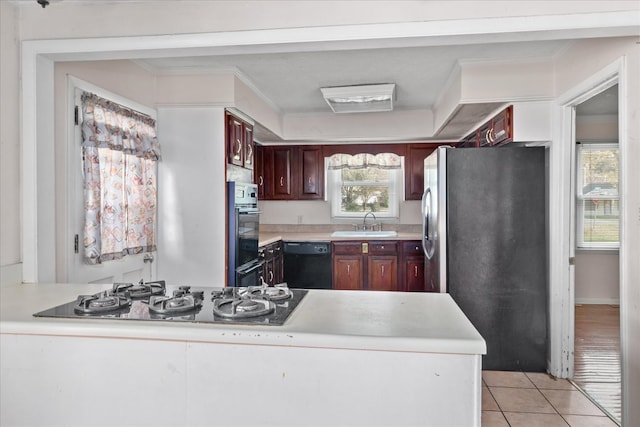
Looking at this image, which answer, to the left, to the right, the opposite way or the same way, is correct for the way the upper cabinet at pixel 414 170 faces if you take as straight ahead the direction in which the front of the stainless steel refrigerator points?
to the left

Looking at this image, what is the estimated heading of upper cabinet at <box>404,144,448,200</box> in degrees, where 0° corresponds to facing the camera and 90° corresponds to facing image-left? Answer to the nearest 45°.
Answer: approximately 0°

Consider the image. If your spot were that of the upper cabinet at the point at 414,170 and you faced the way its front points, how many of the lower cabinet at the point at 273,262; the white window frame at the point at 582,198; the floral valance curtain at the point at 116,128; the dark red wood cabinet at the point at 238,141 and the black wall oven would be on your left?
1

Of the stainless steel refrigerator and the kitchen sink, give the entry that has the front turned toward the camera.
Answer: the kitchen sink

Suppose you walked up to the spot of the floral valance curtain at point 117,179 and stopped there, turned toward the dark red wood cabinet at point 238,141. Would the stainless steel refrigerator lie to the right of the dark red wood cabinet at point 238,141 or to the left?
right

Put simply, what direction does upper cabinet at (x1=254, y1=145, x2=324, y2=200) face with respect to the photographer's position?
facing the viewer

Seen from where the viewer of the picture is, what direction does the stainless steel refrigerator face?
facing to the left of the viewer

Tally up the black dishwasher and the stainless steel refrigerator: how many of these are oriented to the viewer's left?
1

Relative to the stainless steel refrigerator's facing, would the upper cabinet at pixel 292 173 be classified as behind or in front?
in front

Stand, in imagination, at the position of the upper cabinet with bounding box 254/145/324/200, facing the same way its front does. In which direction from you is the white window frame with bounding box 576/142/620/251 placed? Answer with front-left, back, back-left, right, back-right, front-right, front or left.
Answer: left

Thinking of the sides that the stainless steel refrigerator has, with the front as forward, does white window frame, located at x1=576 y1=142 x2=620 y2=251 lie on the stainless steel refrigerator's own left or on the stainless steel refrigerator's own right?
on the stainless steel refrigerator's own right

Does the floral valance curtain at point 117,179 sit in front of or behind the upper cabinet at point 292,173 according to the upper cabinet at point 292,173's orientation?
in front

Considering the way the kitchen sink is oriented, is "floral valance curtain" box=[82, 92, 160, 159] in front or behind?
in front

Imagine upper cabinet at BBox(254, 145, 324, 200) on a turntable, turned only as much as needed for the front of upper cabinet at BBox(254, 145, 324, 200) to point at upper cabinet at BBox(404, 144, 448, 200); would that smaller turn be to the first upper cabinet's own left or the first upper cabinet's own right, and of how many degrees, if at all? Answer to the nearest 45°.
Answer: approximately 90° to the first upper cabinet's own left

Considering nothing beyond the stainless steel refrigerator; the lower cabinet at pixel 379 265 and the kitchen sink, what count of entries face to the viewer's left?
1

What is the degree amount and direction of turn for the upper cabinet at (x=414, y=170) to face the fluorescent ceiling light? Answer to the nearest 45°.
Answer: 0° — it already faces it

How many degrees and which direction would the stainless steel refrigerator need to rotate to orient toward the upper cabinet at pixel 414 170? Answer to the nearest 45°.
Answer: approximately 45° to its right

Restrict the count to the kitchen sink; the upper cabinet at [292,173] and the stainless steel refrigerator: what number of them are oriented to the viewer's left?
1

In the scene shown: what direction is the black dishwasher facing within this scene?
toward the camera
